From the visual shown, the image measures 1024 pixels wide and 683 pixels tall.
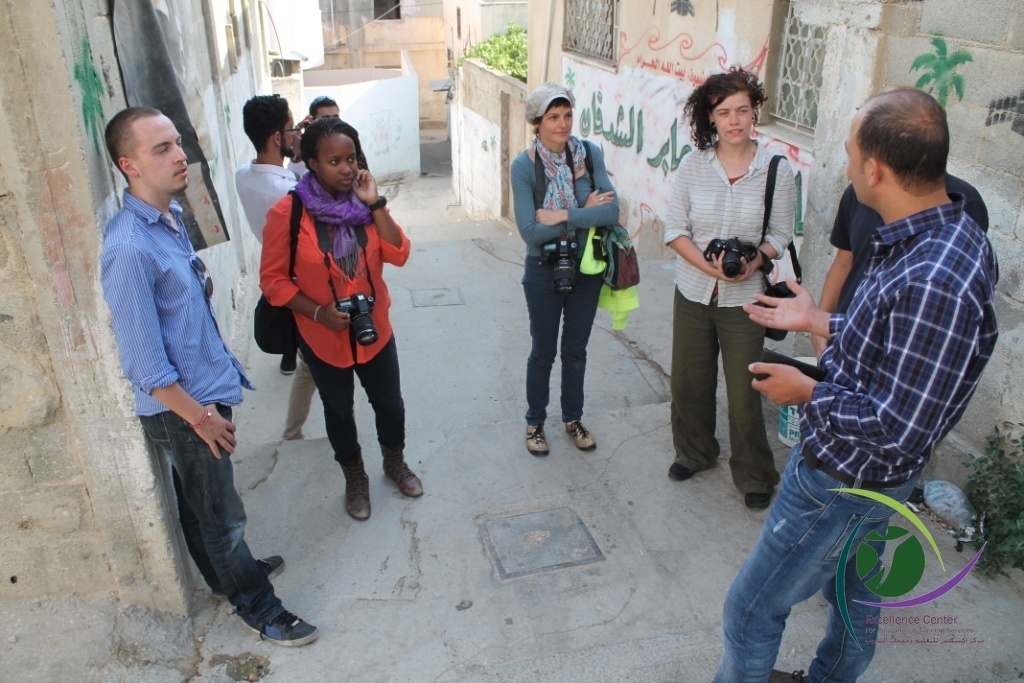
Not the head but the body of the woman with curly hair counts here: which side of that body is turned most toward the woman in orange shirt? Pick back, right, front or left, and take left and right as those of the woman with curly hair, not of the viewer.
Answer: right

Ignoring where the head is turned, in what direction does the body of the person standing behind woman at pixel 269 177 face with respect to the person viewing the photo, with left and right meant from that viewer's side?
facing away from the viewer and to the right of the viewer

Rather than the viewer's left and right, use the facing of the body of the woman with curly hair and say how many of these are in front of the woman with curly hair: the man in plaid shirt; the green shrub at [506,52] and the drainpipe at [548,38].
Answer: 1

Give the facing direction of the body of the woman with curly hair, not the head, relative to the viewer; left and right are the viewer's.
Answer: facing the viewer

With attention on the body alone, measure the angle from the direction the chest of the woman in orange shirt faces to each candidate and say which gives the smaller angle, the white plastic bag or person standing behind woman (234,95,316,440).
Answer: the white plastic bag

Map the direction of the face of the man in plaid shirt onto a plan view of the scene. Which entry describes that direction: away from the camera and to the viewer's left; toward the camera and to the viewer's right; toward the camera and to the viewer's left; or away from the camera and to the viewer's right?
away from the camera and to the viewer's left

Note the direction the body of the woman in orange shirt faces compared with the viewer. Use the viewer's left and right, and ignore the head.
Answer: facing the viewer and to the right of the viewer

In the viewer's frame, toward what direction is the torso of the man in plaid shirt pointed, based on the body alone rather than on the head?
to the viewer's left

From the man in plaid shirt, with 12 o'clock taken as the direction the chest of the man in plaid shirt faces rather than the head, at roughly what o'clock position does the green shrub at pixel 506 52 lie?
The green shrub is roughly at 2 o'clock from the man in plaid shirt.

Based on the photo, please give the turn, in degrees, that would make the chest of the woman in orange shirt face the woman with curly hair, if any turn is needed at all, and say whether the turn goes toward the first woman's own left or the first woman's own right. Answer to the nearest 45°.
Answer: approximately 45° to the first woman's own left

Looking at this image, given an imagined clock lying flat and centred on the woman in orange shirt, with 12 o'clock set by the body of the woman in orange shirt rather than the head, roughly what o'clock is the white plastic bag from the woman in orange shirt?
The white plastic bag is roughly at 11 o'clock from the woman in orange shirt.

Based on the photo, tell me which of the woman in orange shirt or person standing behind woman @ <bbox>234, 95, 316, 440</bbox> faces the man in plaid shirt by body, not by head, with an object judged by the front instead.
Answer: the woman in orange shirt

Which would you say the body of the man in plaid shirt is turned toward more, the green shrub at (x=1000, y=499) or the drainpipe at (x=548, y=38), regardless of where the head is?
the drainpipe

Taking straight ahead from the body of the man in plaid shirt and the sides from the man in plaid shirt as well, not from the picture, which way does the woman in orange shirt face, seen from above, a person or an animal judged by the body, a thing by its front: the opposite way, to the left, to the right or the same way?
the opposite way
